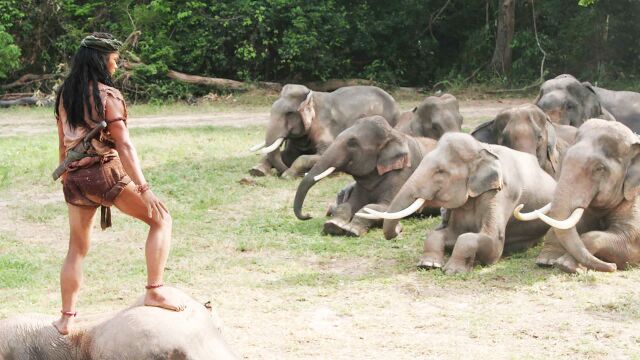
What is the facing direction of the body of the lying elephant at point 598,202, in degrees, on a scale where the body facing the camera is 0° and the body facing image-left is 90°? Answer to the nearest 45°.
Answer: approximately 45°

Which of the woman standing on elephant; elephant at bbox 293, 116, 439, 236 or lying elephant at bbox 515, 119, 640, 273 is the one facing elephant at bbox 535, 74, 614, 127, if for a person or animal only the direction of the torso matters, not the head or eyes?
the woman standing on elephant

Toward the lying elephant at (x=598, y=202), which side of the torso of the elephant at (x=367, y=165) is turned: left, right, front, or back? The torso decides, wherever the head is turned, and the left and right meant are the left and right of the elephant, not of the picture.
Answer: left

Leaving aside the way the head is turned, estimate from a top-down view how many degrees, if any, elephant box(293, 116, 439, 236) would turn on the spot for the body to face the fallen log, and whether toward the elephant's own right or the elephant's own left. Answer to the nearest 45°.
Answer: approximately 135° to the elephant's own right

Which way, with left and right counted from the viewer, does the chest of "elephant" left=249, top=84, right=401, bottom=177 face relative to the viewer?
facing the viewer and to the left of the viewer

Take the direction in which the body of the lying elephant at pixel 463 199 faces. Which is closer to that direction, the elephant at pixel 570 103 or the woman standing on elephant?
the woman standing on elephant

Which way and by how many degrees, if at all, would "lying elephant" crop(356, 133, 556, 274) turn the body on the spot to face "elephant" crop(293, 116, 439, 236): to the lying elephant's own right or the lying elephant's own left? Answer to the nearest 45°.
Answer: approximately 90° to the lying elephant's own right

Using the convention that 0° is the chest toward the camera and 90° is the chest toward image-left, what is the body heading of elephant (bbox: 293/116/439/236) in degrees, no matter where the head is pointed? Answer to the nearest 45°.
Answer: approximately 45°

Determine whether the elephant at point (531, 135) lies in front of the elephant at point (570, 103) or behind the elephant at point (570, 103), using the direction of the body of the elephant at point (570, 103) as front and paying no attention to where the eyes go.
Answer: in front

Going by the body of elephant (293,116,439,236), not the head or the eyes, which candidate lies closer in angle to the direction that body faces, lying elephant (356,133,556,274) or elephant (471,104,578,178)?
the lying elephant

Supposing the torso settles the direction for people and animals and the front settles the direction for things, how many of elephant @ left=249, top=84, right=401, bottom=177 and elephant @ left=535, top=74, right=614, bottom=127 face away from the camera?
0
